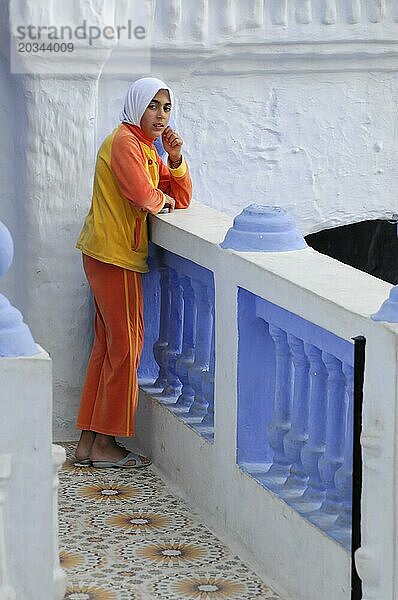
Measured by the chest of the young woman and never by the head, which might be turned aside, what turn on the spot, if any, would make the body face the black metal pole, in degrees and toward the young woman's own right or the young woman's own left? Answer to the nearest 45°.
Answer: approximately 90° to the young woman's own right

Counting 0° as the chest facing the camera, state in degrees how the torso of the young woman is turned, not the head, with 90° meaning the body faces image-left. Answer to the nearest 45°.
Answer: approximately 270°
